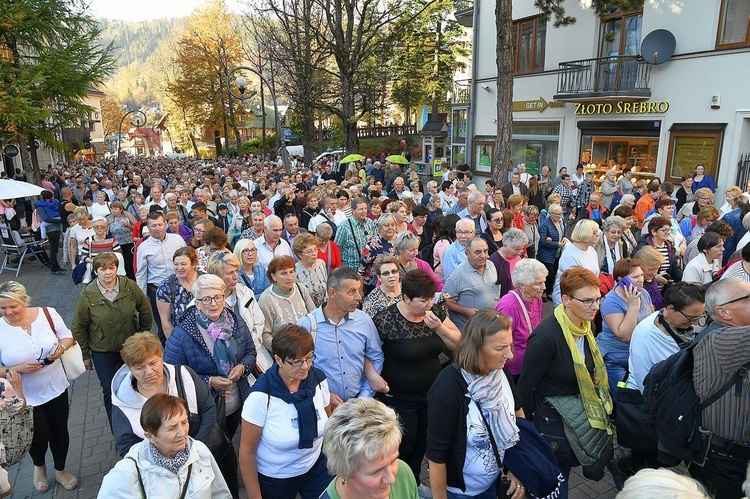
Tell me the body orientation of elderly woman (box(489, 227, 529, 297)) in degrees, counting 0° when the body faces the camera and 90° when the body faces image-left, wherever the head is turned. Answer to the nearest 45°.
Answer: approximately 315°

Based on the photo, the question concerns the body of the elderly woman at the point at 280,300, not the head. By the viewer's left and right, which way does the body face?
facing the viewer and to the right of the viewer

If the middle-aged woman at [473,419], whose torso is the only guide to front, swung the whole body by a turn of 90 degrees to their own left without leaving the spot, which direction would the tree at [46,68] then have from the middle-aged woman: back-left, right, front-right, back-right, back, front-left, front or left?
left

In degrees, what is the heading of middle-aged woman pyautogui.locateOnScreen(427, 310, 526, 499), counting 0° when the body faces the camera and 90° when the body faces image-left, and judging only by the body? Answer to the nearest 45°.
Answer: approximately 315°

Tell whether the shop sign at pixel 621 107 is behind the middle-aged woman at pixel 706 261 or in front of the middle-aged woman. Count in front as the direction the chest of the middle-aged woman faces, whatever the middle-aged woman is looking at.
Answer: behind

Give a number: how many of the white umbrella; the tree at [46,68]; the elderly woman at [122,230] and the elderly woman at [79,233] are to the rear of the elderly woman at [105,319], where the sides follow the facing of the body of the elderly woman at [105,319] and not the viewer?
4

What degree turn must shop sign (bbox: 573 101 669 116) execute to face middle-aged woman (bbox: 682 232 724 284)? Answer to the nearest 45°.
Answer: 0° — it already faces them

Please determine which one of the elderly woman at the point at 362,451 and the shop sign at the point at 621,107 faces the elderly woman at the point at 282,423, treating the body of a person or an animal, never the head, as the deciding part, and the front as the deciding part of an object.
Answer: the shop sign

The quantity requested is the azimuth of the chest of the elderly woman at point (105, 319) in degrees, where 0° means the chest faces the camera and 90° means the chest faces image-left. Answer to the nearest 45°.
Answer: approximately 0°

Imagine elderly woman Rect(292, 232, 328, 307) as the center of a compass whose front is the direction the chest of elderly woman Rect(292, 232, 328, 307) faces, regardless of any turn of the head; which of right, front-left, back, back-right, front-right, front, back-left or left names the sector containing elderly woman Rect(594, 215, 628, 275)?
front-left

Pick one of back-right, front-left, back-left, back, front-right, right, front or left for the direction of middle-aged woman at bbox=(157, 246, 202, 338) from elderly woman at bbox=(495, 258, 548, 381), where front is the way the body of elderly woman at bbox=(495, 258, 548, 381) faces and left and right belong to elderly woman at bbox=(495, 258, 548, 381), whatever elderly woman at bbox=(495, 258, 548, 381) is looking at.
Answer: back-right

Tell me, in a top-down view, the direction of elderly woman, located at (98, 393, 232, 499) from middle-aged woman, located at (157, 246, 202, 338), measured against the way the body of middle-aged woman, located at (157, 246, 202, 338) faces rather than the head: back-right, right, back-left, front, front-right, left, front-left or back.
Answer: front-right
